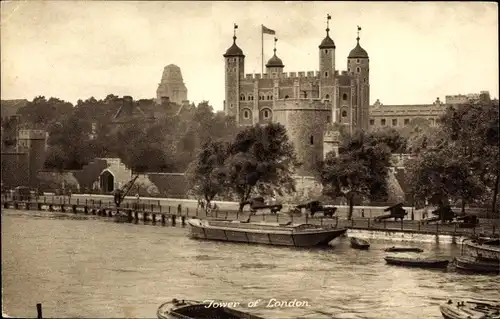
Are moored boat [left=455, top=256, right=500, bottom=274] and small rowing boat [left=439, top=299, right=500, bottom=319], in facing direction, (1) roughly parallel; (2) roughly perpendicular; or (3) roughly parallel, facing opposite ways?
roughly parallel

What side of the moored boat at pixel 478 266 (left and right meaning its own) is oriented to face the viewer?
left

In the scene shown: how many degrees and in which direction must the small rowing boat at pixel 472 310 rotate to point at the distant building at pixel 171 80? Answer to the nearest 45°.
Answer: approximately 45° to its right

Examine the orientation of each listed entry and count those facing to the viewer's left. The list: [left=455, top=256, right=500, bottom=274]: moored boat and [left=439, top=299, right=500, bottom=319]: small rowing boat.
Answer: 2

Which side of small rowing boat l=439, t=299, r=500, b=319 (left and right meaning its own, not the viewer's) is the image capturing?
left

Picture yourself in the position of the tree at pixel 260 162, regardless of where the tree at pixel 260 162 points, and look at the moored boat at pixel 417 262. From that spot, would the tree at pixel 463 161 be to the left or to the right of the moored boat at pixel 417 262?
left

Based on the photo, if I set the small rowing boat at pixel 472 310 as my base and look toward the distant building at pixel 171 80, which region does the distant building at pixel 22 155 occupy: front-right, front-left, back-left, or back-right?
front-left

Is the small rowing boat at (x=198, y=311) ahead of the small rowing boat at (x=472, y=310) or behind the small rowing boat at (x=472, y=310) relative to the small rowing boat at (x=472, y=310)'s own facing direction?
ahead

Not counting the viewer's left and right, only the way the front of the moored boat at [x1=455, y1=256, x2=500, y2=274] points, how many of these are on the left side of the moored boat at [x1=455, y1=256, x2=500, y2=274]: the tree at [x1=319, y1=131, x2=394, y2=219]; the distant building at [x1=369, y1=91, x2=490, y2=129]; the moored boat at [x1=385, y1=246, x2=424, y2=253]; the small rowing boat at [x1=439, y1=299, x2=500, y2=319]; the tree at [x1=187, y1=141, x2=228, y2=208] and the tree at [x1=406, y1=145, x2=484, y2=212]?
1

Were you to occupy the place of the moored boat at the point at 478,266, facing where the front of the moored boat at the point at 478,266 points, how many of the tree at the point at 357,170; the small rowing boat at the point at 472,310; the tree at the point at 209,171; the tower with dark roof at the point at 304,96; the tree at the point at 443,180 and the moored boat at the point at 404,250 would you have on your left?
1

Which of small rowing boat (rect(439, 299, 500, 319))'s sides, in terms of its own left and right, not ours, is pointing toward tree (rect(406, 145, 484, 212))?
right

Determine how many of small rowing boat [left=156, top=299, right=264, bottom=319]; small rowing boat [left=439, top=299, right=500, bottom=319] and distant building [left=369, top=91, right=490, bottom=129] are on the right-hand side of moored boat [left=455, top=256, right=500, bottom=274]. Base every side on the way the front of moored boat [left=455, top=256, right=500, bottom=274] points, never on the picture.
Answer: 1

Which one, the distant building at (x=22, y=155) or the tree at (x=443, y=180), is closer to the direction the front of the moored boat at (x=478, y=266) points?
the distant building

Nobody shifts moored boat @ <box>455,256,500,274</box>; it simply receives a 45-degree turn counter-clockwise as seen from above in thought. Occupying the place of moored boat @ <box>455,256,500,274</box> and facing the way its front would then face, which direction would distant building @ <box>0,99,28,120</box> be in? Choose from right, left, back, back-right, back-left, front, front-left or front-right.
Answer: front-right

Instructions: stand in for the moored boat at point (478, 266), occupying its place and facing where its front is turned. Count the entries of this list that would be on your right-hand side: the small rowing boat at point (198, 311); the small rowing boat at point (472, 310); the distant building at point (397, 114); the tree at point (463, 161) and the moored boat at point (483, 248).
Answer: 3
